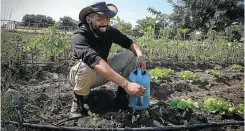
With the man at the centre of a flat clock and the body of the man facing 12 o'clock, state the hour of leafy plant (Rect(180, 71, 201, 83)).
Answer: The leafy plant is roughly at 9 o'clock from the man.

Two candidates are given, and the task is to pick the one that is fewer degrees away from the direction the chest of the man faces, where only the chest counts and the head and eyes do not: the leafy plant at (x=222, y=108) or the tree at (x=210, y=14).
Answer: the leafy plant

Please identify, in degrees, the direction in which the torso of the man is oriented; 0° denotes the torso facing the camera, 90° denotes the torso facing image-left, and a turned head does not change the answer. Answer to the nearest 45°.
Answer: approximately 315°

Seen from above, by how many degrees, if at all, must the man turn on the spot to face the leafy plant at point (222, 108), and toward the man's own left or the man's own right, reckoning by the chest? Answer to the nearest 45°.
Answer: approximately 45° to the man's own left
